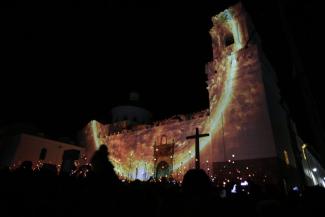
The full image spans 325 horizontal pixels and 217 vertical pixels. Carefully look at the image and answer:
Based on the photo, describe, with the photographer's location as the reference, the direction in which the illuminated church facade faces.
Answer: facing the viewer and to the left of the viewer

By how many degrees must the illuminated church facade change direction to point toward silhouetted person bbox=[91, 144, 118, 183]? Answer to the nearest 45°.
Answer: approximately 45° to its left

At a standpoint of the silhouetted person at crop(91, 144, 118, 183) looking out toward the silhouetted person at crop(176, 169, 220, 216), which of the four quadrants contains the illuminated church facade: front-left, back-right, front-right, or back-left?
back-left

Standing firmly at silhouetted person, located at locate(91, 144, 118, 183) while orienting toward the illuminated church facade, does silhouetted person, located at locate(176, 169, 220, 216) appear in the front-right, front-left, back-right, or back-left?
back-right

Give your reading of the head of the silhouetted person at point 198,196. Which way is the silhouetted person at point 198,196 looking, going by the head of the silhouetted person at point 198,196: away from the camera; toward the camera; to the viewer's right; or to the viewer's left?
away from the camera

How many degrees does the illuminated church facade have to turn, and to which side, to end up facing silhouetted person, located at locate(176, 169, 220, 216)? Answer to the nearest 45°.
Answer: approximately 45° to its left

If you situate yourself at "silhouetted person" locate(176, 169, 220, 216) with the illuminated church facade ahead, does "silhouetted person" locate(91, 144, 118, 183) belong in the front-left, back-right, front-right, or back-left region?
front-left
